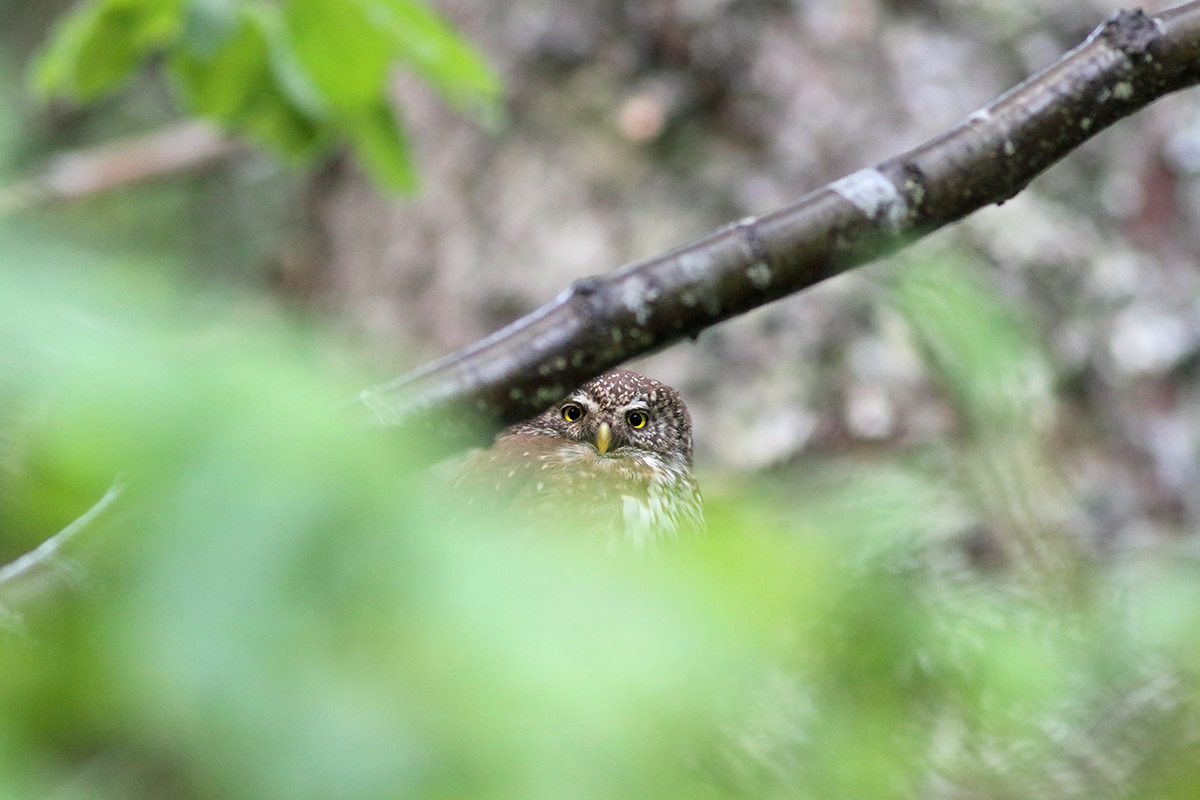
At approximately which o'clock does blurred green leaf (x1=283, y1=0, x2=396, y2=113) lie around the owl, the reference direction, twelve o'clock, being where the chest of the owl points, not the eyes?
The blurred green leaf is roughly at 2 o'clock from the owl.

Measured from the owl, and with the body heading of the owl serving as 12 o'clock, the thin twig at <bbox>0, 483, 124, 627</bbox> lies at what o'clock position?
The thin twig is roughly at 2 o'clock from the owl.

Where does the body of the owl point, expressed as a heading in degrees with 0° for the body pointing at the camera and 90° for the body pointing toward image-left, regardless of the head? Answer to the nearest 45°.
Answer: approximately 315°

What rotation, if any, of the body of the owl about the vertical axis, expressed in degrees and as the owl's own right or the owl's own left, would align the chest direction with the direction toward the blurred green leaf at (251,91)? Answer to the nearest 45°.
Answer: approximately 90° to the owl's own right
